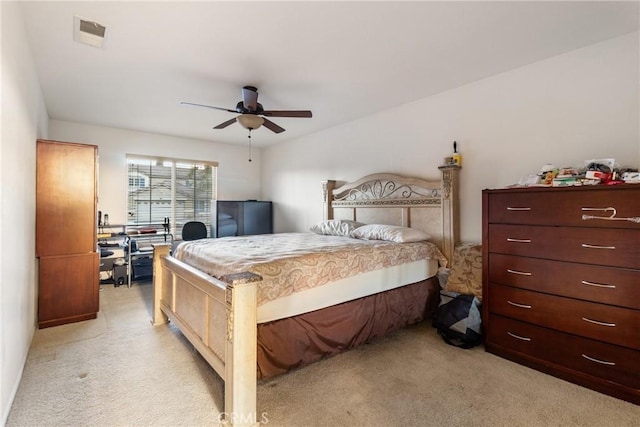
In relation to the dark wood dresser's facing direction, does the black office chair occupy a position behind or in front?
in front

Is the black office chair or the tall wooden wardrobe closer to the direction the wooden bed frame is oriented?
the tall wooden wardrobe

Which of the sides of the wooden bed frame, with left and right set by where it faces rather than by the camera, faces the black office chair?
right

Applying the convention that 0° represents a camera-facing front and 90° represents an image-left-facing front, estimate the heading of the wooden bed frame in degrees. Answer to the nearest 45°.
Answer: approximately 45°

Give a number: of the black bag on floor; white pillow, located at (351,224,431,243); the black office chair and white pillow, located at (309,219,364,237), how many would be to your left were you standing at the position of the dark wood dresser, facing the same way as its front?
0

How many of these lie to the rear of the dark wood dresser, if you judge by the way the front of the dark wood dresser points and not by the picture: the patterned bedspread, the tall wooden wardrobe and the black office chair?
0

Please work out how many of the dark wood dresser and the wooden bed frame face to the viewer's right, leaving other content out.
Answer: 0

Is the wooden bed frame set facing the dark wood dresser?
no

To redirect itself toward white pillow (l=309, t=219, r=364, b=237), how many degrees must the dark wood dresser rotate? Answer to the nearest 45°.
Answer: approximately 45° to its right
